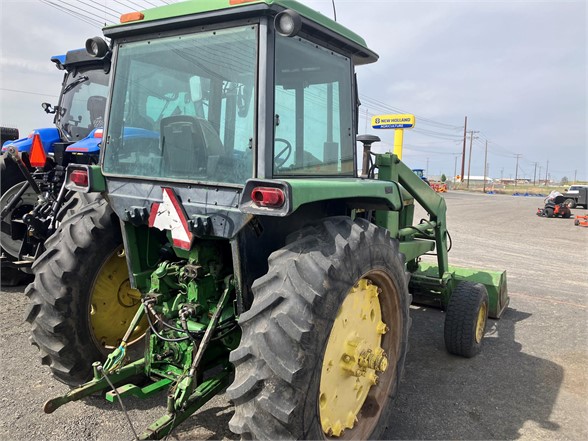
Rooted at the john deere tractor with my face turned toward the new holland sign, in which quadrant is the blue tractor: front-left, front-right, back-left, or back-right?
front-left

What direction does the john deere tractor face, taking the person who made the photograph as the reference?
facing away from the viewer and to the right of the viewer

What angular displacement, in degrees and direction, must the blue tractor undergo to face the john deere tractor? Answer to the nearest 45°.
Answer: approximately 135° to its right

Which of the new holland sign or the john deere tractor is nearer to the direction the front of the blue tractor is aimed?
the new holland sign

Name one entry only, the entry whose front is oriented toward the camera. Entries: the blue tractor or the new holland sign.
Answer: the new holland sign

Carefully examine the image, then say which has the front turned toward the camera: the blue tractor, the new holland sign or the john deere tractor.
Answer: the new holland sign

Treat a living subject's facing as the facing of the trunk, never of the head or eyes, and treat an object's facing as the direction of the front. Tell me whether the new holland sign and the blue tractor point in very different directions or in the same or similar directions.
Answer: very different directions

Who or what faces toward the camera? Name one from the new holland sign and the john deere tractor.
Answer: the new holland sign

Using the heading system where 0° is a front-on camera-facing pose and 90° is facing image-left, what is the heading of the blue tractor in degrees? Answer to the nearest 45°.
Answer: approximately 225°

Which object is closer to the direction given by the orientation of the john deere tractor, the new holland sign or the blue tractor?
the new holland sign

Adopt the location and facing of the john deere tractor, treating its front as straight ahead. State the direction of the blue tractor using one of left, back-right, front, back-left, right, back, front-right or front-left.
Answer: left

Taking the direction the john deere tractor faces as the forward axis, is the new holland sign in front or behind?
in front

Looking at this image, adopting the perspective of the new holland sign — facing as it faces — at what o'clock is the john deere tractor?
The john deere tractor is roughly at 12 o'clock from the new holland sign.

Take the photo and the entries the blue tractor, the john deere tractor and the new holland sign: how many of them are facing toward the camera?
1

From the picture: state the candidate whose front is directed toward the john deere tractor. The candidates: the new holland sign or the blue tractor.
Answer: the new holland sign

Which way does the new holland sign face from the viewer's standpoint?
toward the camera

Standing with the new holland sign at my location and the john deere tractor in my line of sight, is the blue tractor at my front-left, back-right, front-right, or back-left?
front-right
